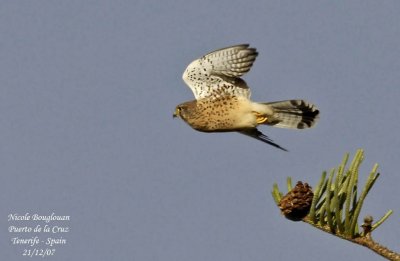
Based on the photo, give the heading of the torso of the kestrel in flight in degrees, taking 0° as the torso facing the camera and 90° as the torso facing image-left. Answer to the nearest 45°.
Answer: approximately 90°

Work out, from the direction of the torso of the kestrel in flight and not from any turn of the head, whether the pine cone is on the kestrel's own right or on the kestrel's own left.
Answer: on the kestrel's own left
